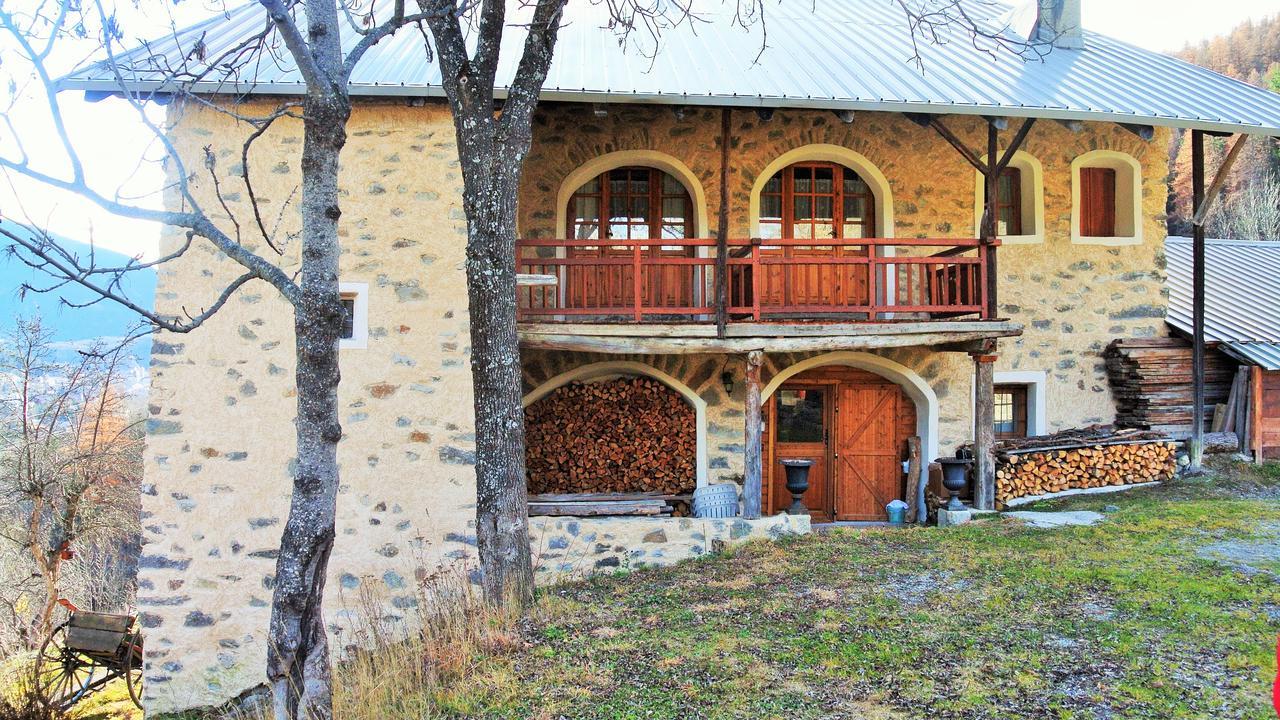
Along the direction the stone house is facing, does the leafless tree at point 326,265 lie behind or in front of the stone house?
in front

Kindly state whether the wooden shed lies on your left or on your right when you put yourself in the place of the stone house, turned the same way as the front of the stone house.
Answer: on your left

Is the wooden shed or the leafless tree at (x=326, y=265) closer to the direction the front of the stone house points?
the leafless tree

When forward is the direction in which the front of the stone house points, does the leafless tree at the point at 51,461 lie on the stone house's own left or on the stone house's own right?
on the stone house's own right

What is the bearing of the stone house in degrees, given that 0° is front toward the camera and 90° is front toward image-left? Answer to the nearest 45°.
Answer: approximately 0°

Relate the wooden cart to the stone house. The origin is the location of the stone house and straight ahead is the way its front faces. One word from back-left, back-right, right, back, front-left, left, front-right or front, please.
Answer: right
